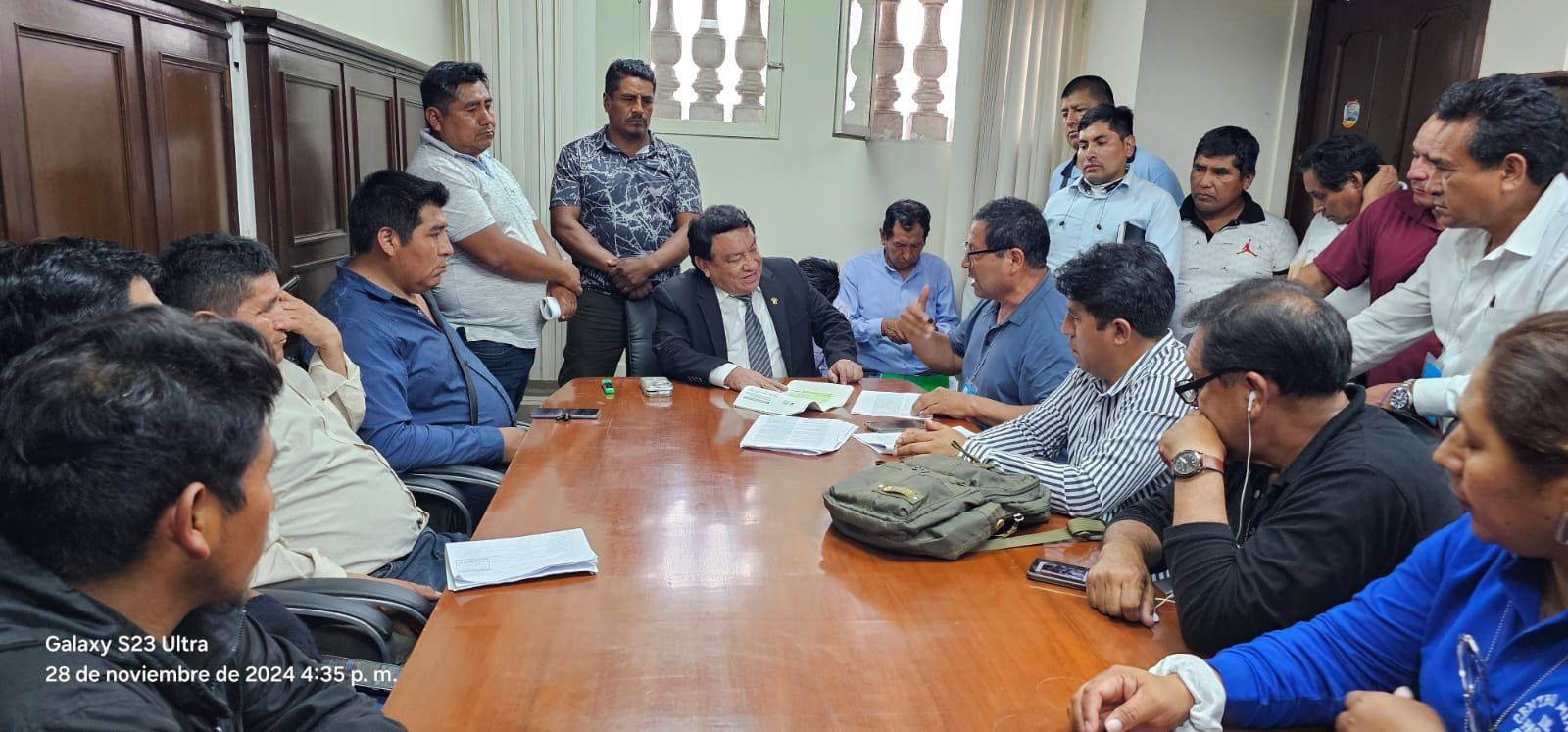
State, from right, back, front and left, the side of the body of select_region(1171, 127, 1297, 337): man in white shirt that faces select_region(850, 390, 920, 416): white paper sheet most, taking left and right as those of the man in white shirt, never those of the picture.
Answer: front

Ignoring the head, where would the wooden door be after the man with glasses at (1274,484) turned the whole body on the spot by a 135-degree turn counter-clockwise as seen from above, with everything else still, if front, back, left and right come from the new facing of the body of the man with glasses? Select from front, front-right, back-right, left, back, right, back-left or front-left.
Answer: back-left

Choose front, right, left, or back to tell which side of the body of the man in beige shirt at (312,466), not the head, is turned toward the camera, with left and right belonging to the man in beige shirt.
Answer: right

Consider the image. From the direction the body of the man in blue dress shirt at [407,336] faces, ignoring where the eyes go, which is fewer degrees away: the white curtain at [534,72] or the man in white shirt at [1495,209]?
the man in white shirt

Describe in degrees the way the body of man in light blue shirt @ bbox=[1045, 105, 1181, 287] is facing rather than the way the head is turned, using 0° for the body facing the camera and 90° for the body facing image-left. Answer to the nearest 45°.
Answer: approximately 45°

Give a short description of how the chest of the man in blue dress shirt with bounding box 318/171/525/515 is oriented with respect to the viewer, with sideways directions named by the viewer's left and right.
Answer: facing to the right of the viewer

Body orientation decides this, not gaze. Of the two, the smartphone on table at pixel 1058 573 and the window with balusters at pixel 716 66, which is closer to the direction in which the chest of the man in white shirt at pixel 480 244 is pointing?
the smartphone on table

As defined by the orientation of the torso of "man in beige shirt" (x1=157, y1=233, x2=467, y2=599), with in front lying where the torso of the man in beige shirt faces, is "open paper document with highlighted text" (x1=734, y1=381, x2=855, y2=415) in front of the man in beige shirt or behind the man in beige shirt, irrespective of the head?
in front

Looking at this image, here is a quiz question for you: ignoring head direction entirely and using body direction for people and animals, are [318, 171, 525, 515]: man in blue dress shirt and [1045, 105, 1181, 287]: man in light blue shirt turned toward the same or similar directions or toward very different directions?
very different directions

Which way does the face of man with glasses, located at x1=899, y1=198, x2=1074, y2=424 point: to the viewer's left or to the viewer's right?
to the viewer's left
